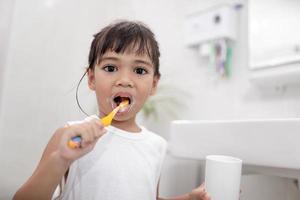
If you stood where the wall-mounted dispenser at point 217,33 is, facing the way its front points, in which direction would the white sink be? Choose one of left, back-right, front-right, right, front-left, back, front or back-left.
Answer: front-left

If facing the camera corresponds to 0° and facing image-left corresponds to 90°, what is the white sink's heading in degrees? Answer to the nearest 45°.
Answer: approximately 45°

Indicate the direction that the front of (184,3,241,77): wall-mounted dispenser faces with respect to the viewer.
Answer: facing the viewer and to the left of the viewer

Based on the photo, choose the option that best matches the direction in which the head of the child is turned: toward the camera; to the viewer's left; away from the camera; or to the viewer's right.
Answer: toward the camera

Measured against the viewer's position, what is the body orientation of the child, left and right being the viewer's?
facing the viewer

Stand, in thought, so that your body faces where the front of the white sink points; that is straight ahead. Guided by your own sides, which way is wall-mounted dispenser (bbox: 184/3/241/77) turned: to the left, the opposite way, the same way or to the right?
the same way

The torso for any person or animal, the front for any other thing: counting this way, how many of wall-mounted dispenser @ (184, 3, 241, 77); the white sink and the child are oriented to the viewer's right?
0

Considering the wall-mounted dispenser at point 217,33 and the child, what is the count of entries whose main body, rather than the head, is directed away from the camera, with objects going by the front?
0

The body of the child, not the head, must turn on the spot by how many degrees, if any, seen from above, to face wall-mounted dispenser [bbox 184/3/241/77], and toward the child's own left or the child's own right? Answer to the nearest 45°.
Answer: approximately 135° to the child's own left
